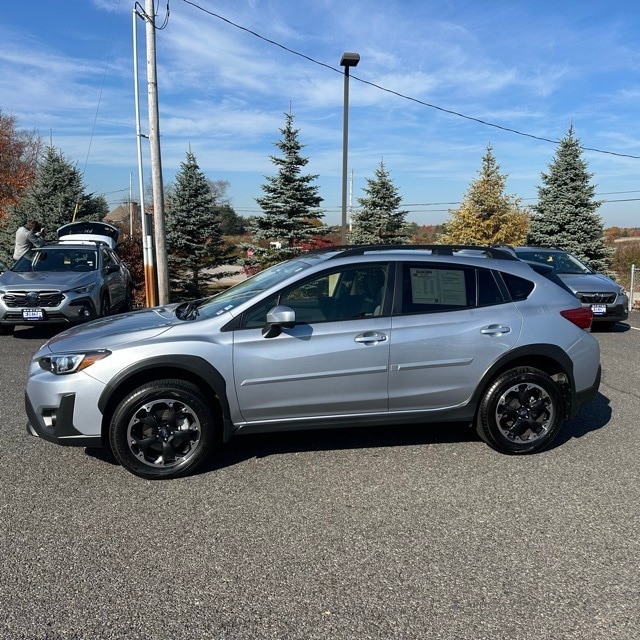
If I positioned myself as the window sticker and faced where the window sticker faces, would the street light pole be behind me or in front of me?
behind

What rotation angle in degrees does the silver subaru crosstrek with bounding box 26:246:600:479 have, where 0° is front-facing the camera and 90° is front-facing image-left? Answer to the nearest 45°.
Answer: approximately 90°

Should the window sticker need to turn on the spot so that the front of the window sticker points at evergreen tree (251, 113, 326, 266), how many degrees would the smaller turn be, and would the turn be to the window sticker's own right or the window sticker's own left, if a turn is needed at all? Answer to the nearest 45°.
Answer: approximately 180°

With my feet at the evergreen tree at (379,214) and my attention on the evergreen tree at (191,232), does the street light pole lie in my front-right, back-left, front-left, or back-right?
front-left

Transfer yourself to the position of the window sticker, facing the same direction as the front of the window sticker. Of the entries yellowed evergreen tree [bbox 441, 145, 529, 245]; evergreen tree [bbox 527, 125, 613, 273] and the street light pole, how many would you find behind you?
3

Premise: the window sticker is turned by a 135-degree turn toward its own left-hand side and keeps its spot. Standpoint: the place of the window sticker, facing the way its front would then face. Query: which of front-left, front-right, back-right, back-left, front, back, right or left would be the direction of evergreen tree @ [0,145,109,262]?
left

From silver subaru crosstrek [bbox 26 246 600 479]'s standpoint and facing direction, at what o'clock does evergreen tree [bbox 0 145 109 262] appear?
The evergreen tree is roughly at 2 o'clock from the silver subaru crosstrek.

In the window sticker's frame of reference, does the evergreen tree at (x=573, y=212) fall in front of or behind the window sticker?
behind

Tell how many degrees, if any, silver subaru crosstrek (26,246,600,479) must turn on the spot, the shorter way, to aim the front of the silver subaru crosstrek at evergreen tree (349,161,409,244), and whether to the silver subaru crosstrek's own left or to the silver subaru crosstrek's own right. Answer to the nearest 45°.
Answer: approximately 90° to the silver subaru crosstrek's own right

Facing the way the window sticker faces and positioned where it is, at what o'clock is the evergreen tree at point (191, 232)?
The evergreen tree is roughly at 5 o'clock from the window sticker.

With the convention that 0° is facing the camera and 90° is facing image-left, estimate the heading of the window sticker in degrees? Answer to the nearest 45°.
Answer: approximately 0°

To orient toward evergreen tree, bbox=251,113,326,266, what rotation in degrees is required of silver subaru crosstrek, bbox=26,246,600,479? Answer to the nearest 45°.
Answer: approximately 90° to its right

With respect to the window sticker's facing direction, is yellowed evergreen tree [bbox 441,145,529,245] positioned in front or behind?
behind

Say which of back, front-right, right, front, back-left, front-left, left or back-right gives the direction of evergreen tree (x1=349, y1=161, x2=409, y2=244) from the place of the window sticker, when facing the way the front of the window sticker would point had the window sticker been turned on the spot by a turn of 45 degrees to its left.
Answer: back-left
